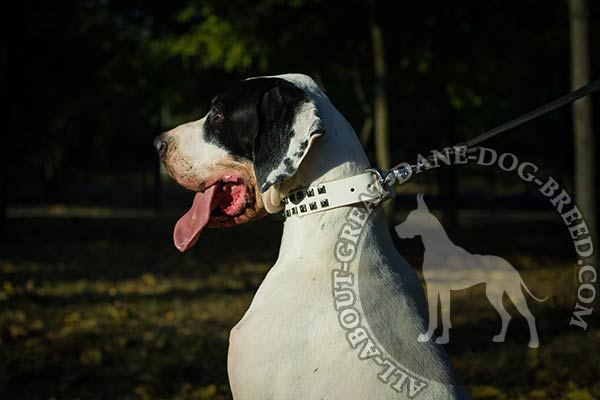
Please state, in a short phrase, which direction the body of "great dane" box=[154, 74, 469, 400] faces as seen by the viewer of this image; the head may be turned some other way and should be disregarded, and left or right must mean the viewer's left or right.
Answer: facing to the left of the viewer
